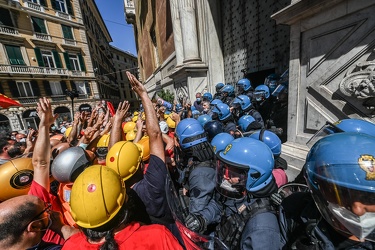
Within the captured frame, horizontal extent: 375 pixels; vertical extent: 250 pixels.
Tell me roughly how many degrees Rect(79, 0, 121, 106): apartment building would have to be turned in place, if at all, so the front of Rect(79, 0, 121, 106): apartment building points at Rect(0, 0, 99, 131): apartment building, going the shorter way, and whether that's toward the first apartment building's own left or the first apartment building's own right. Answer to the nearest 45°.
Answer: approximately 135° to the first apartment building's own right

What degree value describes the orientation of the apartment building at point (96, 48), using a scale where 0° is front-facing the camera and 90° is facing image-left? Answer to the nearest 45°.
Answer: approximately 270°
